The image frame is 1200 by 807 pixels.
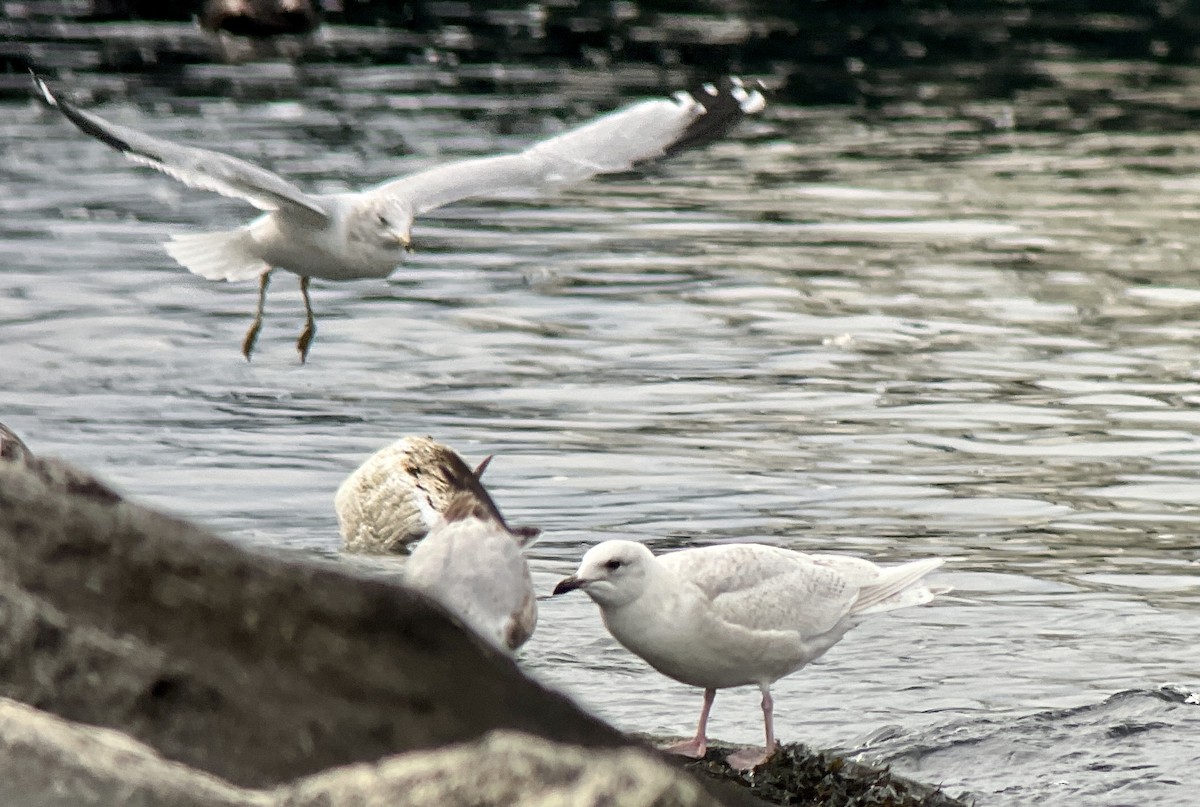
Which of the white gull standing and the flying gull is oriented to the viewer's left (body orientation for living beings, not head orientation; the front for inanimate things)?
the white gull standing

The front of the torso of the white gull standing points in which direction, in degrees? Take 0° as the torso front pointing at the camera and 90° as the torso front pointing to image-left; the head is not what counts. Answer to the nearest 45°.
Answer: approximately 90°

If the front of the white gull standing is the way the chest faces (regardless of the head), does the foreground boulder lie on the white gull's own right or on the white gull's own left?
on the white gull's own left

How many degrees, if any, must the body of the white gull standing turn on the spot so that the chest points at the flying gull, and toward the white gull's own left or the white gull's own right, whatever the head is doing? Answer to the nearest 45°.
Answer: approximately 45° to the white gull's own right

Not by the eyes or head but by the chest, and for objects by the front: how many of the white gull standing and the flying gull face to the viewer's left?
1

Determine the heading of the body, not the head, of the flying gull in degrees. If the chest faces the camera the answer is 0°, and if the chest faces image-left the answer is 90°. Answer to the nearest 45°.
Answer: approximately 315°

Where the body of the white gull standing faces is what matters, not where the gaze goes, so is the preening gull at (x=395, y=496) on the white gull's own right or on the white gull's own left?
on the white gull's own right

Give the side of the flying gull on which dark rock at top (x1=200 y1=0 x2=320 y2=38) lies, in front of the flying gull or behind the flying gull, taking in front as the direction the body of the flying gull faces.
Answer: behind
